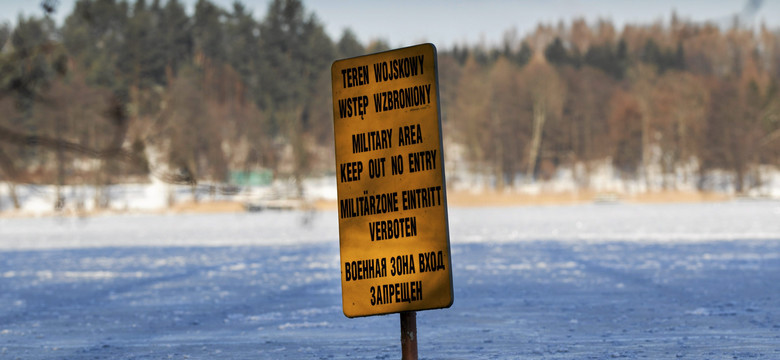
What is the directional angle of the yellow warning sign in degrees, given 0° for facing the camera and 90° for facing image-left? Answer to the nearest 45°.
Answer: approximately 45°
